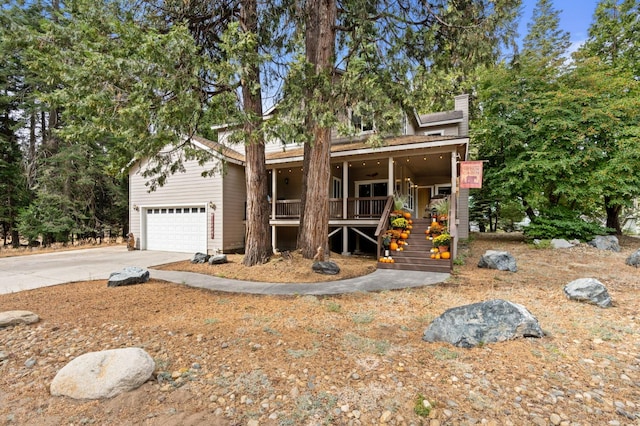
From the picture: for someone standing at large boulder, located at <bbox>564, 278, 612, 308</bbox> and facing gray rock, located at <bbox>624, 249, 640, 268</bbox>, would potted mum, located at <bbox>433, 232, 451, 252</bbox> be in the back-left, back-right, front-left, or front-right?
front-left

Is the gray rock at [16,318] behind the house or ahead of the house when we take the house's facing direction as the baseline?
ahead

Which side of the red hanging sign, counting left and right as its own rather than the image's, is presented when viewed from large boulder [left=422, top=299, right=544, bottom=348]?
front

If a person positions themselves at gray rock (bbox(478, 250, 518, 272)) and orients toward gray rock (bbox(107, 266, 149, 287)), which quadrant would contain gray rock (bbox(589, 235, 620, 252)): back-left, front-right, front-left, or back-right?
back-right

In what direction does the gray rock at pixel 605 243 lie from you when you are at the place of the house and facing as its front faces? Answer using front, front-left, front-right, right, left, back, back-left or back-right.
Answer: left

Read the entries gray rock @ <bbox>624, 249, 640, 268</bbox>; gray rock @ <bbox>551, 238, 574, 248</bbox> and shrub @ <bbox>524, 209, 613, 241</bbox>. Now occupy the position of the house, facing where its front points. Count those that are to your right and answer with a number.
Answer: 0

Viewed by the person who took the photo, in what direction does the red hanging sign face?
facing the viewer

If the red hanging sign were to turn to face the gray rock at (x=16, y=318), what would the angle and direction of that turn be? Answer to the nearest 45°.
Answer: approximately 45° to its right

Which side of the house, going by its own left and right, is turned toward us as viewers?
front

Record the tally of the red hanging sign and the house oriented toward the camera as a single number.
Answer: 2

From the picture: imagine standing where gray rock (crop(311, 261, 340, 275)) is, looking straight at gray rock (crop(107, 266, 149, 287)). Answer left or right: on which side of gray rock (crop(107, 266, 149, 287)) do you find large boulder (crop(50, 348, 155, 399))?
left

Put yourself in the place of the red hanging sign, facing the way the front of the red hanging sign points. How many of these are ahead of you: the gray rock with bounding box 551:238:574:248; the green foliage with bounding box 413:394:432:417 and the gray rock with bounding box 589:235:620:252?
1

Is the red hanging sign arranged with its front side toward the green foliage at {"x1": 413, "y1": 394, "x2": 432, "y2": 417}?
yes

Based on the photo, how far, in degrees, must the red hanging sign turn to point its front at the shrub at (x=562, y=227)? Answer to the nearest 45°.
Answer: approximately 135° to its left

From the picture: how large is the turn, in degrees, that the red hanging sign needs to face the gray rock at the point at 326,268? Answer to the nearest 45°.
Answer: approximately 45° to its right

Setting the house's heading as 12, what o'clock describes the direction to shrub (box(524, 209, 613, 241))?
The shrub is roughly at 9 o'clock from the house.

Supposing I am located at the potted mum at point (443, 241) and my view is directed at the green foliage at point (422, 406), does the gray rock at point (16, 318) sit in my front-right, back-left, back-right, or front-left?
front-right
